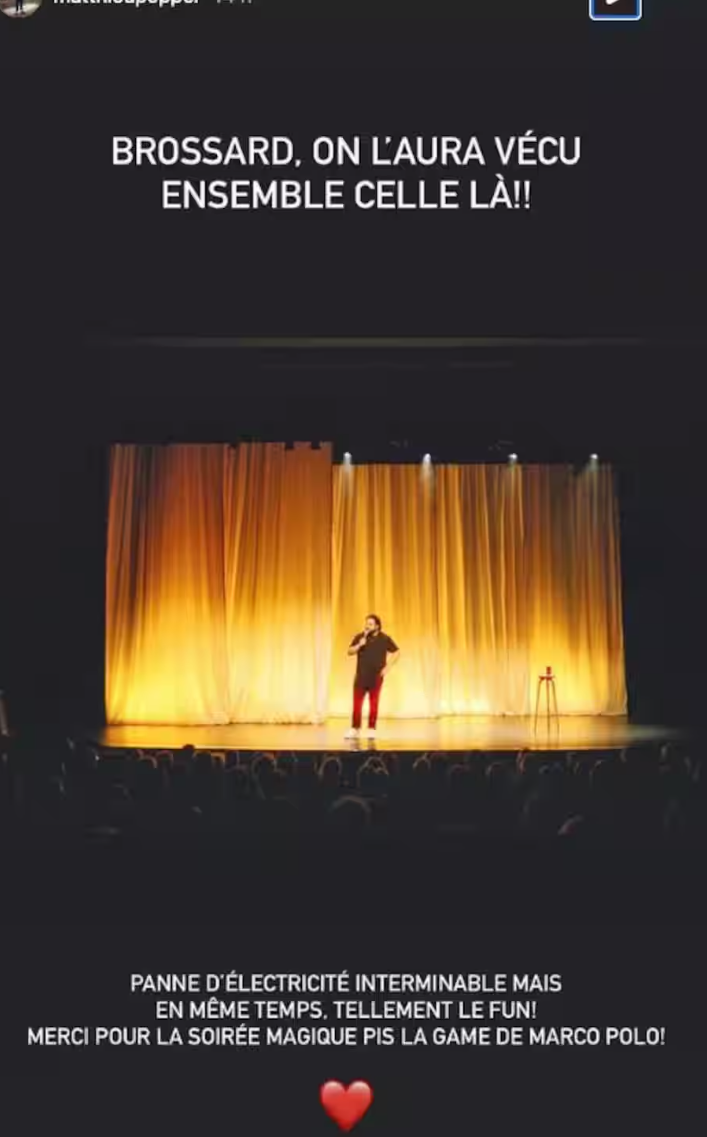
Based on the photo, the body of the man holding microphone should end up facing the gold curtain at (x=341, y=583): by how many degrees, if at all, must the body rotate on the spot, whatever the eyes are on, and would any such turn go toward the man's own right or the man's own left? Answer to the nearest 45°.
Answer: approximately 135° to the man's own right

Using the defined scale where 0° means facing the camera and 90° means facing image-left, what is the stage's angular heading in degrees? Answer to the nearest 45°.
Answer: approximately 0°

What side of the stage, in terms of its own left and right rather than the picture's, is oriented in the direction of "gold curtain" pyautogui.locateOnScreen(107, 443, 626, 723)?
back
